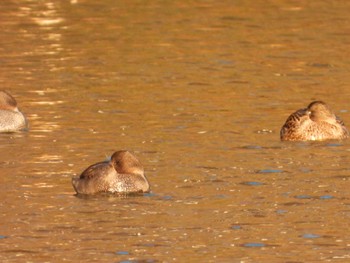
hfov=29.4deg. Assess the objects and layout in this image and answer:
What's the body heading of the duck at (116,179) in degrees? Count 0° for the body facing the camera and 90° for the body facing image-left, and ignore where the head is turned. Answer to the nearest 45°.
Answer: approximately 270°

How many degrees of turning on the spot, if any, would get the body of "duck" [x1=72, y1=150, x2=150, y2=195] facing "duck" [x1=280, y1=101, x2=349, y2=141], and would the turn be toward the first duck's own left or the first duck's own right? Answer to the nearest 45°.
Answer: approximately 45° to the first duck's own left

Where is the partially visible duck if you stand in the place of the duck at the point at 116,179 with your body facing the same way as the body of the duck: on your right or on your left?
on your left

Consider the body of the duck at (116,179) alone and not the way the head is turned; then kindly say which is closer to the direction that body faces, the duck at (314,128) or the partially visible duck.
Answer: the duck

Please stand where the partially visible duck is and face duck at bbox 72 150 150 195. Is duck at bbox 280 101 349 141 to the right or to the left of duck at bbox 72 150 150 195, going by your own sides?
left
